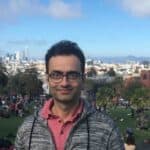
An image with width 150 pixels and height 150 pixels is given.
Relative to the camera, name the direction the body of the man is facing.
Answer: toward the camera
